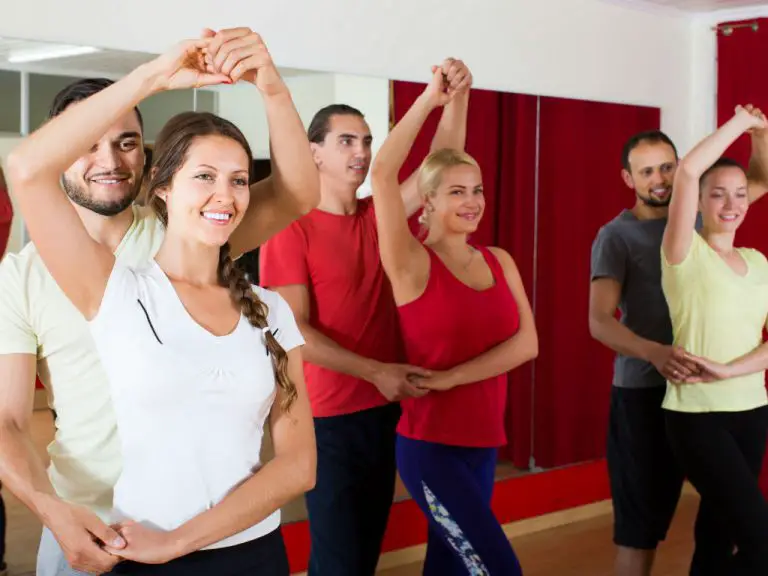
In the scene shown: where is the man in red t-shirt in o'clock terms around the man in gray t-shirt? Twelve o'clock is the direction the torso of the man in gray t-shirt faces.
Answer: The man in red t-shirt is roughly at 3 o'clock from the man in gray t-shirt.

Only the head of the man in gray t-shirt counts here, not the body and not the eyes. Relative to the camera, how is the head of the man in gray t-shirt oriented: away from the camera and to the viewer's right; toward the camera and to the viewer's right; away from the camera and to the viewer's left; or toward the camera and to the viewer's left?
toward the camera and to the viewer's right

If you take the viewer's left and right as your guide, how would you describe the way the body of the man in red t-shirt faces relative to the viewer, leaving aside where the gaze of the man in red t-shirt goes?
facing the viewer and to the right of the viewer

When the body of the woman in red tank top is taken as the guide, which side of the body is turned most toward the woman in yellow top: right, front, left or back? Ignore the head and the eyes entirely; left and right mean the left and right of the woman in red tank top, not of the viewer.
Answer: left

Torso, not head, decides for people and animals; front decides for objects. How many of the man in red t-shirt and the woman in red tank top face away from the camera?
0

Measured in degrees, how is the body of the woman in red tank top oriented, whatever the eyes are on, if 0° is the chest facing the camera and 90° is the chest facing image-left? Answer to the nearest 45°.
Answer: approximately 315°

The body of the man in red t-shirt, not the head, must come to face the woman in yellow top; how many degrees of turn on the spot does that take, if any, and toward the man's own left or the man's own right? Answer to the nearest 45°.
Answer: approximately 45° to the man's own left

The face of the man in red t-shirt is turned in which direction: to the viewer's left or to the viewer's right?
to the viewer's right
